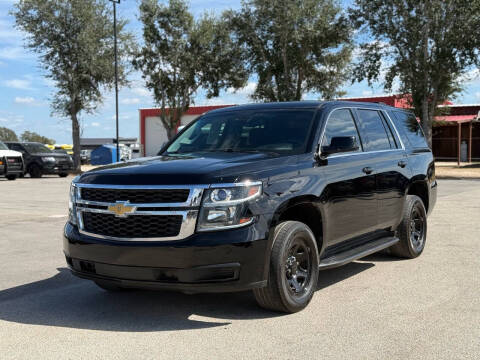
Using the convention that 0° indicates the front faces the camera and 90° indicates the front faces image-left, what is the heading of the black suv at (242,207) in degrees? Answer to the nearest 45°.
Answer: approximately 45°

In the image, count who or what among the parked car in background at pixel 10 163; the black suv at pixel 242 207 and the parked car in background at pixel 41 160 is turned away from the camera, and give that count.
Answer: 0

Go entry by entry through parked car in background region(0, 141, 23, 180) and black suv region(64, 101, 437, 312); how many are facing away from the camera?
0

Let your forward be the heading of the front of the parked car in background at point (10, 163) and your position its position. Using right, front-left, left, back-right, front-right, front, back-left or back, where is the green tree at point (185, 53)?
left

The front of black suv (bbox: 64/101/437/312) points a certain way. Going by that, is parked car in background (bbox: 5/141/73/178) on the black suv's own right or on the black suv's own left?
on the black suv's own right

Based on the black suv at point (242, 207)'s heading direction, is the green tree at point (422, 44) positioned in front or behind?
behind

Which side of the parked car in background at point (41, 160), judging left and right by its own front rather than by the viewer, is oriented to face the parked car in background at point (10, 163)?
right

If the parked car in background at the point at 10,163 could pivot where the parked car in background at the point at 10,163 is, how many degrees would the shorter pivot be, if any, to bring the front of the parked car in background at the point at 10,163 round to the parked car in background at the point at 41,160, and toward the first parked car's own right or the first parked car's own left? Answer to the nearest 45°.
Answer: approximately 90° to the first parked car's own left

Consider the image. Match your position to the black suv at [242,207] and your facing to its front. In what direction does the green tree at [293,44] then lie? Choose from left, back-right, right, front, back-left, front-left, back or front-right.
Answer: back-right

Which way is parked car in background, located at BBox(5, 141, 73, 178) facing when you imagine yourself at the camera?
facing the viewer and to the right of the viewer

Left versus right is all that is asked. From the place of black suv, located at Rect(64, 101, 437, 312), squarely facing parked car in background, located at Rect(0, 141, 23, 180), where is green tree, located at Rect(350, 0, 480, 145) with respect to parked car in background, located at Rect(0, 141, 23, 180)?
right

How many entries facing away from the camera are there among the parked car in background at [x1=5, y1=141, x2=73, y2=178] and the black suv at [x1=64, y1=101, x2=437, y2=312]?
0

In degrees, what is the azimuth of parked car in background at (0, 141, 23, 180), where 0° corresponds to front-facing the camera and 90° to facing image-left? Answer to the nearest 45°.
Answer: approximately 315°

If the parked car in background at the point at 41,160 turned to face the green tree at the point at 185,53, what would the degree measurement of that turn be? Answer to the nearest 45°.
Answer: approximately 90° to its left

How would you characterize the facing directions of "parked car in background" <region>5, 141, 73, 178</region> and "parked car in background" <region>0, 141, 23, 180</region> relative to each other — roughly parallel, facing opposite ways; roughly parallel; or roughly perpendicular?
roughly parallel
